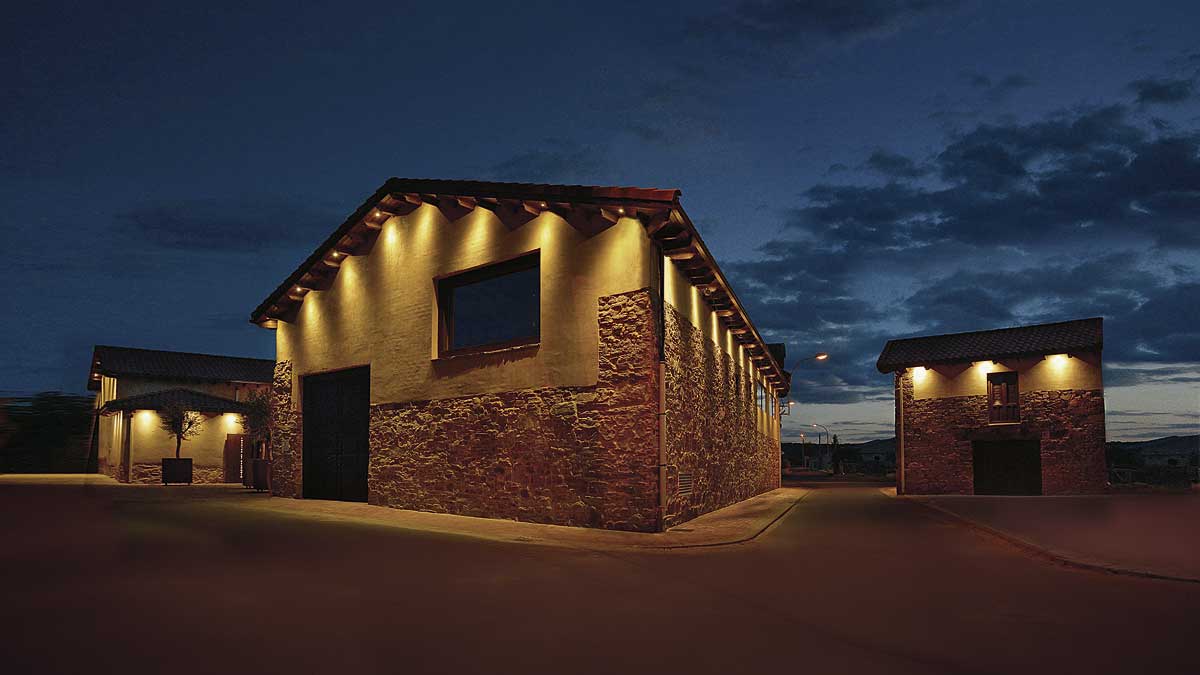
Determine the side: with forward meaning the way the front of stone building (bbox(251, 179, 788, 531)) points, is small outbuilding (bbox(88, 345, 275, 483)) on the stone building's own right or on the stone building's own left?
on the stone building's own right

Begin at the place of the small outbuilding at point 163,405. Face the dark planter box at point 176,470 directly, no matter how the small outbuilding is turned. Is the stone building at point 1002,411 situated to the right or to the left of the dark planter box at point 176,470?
left

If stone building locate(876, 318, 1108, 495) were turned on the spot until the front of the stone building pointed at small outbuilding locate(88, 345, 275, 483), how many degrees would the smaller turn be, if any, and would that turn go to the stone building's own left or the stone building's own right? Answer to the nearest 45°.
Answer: approximately 90° to the stone building's own right

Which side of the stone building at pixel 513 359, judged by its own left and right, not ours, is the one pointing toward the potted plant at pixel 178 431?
right

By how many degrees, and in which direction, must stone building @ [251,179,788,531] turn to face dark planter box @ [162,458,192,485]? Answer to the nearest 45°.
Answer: approximately 90° to its right

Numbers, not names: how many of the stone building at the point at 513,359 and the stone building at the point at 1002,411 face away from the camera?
0

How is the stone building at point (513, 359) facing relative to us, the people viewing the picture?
facing the viewer and to the left of the viewer

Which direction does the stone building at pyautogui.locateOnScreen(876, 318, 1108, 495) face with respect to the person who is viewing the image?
facing the viewer

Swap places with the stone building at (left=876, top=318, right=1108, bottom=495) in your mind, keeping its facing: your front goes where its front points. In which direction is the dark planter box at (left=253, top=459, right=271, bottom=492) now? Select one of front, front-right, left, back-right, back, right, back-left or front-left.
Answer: front-right
